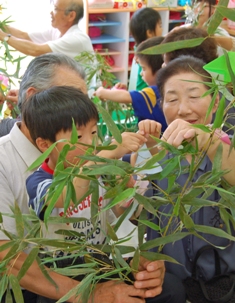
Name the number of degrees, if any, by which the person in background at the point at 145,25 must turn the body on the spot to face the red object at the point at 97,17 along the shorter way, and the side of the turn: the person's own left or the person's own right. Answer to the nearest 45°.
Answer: approximately 90° to the person's own left

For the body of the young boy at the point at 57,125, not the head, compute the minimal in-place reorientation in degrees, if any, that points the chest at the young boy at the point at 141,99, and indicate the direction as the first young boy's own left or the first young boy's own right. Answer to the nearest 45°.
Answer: approximately 135° to the first young boy's own left

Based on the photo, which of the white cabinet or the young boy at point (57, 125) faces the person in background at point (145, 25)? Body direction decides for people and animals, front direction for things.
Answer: the white cabinet

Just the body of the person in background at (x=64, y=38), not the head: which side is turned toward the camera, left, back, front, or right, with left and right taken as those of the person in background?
left

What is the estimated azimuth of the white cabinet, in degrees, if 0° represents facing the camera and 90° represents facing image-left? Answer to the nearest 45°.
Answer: approximately 0°

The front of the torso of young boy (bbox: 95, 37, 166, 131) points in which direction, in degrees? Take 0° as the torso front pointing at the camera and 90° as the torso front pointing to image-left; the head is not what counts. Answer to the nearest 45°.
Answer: approximately 90°

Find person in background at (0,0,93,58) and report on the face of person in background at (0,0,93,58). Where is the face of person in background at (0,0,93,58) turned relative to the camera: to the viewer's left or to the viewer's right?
to the viewer's left
